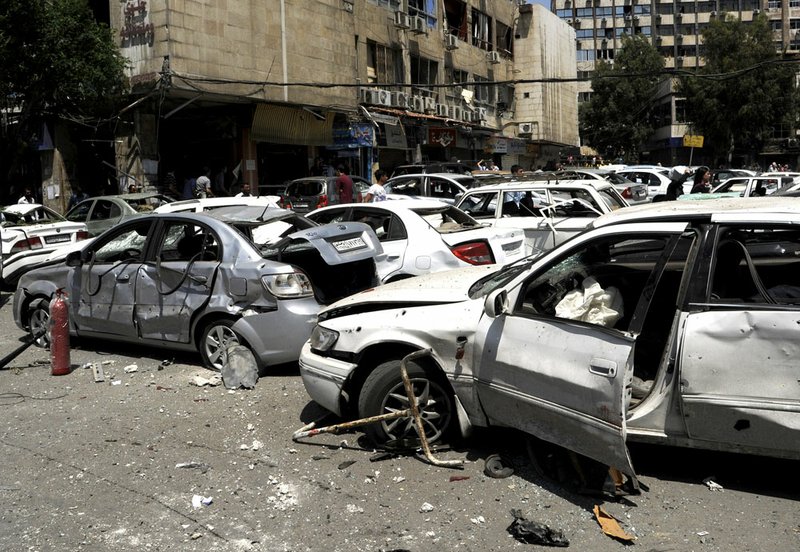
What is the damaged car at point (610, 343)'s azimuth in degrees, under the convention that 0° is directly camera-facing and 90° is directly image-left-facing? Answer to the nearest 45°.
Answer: approximately 90°

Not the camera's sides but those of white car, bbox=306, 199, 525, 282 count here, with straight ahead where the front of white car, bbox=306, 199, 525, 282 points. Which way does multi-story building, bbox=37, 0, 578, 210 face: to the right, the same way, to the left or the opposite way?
the opposite way

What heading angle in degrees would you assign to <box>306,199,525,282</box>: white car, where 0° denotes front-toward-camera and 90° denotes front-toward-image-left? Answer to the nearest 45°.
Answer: approximately 135°

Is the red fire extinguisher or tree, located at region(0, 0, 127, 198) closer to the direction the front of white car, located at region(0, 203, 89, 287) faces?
the tree

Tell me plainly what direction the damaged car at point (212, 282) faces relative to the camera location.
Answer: facing away from the viewer and to the left of the viewer

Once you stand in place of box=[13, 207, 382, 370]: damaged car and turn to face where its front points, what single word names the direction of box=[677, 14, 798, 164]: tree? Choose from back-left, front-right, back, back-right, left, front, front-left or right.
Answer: right

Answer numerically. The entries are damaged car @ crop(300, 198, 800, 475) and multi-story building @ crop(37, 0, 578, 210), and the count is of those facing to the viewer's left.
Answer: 1

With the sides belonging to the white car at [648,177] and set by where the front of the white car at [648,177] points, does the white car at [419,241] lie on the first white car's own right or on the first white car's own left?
on the first white car's own left

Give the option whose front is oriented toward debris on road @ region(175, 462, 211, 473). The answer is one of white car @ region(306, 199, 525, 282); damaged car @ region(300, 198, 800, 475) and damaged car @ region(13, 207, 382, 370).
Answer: damaged car @ region(300, 198, 800, 475)

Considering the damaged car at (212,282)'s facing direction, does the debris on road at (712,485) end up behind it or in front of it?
behind
